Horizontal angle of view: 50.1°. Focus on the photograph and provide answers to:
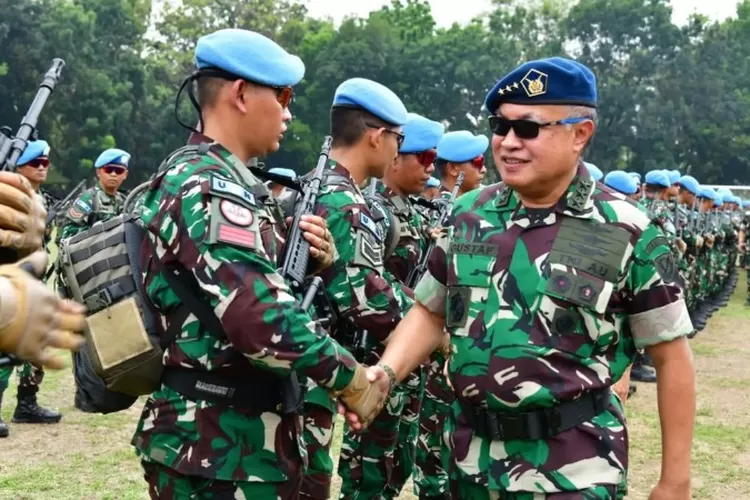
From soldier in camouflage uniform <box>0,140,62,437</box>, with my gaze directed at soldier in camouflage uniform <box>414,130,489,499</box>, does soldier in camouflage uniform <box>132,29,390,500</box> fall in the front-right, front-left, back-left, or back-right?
front-right

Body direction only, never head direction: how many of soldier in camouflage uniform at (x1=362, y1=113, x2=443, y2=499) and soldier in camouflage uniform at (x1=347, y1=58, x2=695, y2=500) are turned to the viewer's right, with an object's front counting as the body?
1

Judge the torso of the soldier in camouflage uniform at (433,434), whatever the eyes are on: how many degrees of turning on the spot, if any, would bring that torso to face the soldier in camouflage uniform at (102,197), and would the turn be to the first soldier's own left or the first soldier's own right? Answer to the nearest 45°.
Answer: approximately 135° to the first soldier's own left

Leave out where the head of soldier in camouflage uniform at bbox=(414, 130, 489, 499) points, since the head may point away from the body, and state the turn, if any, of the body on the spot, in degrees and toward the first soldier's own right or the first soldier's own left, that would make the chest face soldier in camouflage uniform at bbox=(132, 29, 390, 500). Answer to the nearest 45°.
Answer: approximately 90° to the first soldier's own right

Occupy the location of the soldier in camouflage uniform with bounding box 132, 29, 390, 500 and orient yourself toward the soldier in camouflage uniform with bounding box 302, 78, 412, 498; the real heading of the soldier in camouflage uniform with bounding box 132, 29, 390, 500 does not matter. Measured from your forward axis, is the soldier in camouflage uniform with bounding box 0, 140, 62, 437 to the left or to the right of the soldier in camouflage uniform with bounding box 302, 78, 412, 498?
left

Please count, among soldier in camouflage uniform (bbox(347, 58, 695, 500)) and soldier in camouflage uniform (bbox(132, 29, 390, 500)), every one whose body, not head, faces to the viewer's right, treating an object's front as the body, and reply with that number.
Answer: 1

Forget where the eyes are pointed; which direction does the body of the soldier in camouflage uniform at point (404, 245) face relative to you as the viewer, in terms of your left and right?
facing to the right of the viewer

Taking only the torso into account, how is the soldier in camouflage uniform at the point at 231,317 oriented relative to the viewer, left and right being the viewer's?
facing to the right of the viewer

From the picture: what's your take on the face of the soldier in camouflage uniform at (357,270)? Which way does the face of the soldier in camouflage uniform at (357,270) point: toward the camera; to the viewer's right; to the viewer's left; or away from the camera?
to the viewer's right

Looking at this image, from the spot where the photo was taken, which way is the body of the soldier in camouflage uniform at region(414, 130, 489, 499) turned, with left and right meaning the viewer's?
facing to the right of the viewer

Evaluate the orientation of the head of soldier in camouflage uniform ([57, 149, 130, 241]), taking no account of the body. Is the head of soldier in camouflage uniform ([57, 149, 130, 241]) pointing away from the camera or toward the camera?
toward the camera

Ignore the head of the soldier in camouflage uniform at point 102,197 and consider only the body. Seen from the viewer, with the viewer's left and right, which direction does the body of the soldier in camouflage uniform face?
facing the viewer and to the right of the viewer

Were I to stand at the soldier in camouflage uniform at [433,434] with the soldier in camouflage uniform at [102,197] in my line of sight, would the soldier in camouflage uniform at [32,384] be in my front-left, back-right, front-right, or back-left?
front-left

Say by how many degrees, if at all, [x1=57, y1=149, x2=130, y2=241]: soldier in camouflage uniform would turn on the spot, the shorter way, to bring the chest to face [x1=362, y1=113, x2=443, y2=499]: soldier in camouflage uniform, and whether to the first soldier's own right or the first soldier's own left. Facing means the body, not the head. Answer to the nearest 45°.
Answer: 0° — they already face them

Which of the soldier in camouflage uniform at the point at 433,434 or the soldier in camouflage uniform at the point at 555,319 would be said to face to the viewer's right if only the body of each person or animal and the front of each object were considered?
the soldier in camouflage uniform at the point at 433,434

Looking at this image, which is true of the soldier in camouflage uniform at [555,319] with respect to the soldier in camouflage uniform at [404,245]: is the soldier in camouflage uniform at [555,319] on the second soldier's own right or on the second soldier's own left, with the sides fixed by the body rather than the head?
on the second soldier's own right

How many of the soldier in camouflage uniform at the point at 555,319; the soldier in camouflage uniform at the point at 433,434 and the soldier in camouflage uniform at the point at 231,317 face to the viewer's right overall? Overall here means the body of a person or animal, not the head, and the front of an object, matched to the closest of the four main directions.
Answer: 2
